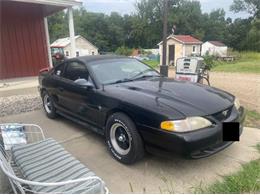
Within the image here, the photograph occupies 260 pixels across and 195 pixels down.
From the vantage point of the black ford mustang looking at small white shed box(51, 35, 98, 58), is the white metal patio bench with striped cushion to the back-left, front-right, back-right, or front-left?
back-left

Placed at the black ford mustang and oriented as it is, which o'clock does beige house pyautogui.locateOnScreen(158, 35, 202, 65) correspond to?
The beige house is roughly at 8 o'clock from the black ford mustang.

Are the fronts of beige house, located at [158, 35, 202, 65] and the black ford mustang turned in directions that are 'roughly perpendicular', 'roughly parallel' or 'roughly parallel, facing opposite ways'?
roughly perpendicular

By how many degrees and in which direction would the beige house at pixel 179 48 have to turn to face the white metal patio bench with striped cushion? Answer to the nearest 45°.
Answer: approximately 45° to its left

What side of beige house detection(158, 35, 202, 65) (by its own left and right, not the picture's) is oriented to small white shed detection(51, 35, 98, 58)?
right

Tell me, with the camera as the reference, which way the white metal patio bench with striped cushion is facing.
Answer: facing away from the viewer and to the right of the viewer

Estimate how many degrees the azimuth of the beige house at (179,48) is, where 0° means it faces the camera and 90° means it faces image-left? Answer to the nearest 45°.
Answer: approximately 45°
